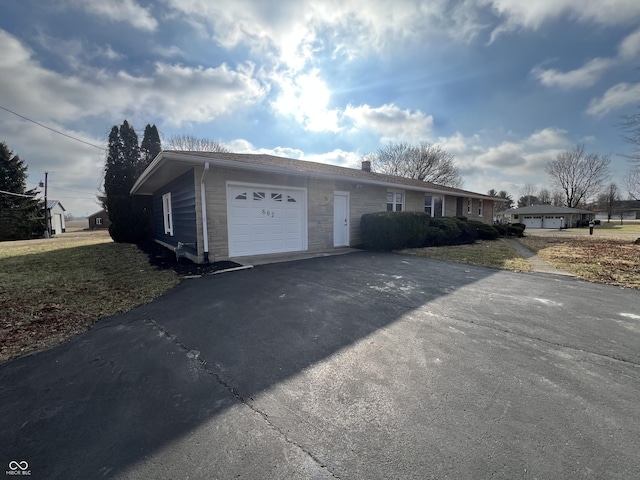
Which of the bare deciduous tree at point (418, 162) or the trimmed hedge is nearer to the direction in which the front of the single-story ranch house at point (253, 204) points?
the trimmed hedge

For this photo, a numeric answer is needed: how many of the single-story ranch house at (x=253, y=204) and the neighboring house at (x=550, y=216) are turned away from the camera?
0

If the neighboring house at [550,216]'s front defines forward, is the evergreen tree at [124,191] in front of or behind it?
in front

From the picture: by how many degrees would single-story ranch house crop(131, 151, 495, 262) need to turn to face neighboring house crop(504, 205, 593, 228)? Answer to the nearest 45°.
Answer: approximately 90° to its left

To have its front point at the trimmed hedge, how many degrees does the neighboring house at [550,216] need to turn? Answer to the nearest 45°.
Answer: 0° — it already faces it

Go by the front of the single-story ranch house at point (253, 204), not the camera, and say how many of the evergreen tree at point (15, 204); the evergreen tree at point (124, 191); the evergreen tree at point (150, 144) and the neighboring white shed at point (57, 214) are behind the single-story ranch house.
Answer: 4

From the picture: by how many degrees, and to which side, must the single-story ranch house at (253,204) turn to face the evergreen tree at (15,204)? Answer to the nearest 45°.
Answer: approximately 180°

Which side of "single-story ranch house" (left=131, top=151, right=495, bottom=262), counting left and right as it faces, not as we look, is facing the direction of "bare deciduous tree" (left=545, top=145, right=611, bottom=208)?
left

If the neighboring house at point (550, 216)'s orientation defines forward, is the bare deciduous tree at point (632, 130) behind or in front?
in front

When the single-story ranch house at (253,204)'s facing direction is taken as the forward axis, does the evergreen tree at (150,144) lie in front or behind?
behind

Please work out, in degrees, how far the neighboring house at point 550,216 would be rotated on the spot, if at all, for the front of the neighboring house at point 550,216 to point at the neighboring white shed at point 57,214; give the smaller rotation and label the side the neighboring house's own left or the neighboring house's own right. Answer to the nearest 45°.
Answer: approximately 45° to the neighboring house's own right

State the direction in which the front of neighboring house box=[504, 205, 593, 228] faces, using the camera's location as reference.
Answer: facing the viewer
